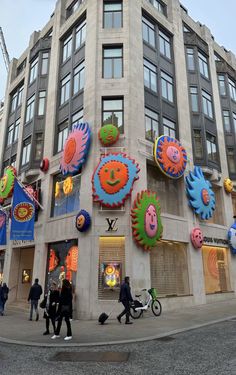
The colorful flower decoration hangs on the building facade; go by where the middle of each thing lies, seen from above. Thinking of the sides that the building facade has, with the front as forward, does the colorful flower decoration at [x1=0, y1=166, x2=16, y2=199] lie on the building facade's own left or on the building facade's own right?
on the building facade's own right

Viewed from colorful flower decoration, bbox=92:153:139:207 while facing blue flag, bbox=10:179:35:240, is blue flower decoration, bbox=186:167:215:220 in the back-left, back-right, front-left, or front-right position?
back-right

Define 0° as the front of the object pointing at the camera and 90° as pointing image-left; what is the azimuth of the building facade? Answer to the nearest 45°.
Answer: approximately 0°
